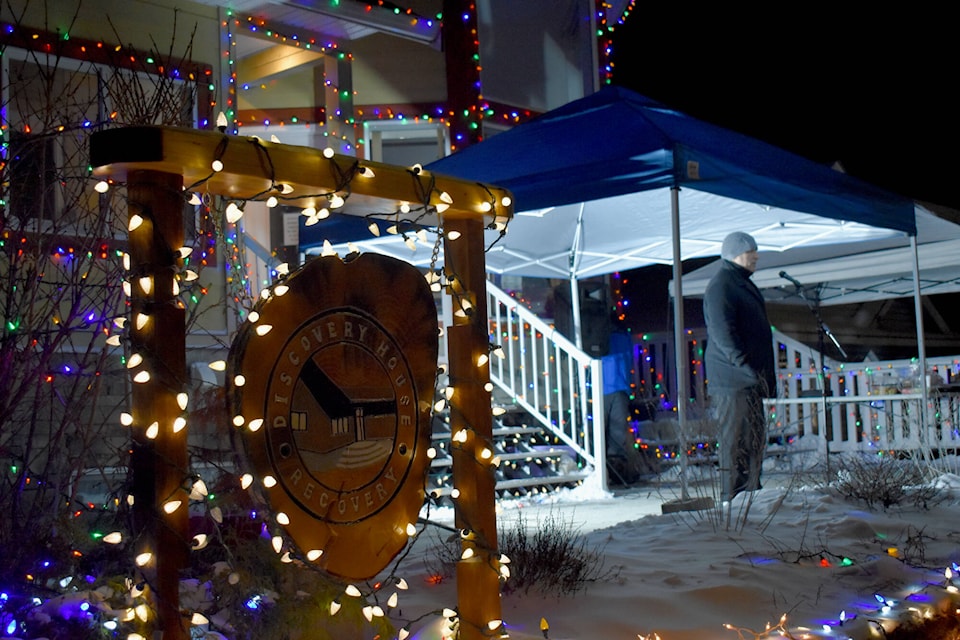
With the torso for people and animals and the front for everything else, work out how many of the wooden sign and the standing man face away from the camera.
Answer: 0

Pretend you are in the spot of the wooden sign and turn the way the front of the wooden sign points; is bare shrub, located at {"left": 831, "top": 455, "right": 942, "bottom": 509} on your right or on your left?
on your left

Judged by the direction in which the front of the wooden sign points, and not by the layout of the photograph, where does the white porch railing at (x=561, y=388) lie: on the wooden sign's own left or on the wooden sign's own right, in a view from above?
on the wooden sign's own left

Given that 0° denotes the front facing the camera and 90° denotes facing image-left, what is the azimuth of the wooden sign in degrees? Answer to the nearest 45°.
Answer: approximately 315°
